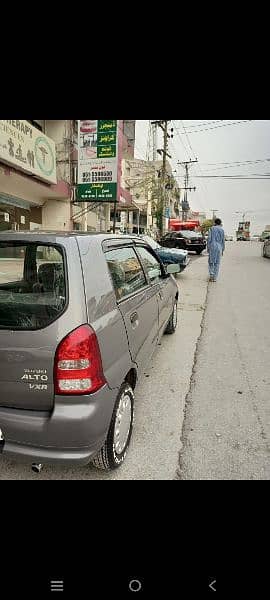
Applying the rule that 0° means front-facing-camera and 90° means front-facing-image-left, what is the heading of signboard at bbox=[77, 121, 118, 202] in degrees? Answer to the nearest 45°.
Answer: approximately 0°

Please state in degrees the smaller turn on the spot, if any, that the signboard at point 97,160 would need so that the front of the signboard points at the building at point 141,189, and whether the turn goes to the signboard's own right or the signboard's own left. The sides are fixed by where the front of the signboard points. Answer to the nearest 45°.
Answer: approximately 180°

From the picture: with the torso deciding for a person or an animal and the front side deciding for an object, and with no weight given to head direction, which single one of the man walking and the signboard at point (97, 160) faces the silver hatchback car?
the signboard

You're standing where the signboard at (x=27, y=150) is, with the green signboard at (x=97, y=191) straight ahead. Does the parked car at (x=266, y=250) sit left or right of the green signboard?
right

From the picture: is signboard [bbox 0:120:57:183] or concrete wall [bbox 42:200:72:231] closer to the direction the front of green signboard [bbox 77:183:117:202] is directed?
the signboard

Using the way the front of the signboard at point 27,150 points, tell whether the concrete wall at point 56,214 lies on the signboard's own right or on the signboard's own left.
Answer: on the signboard's own left
